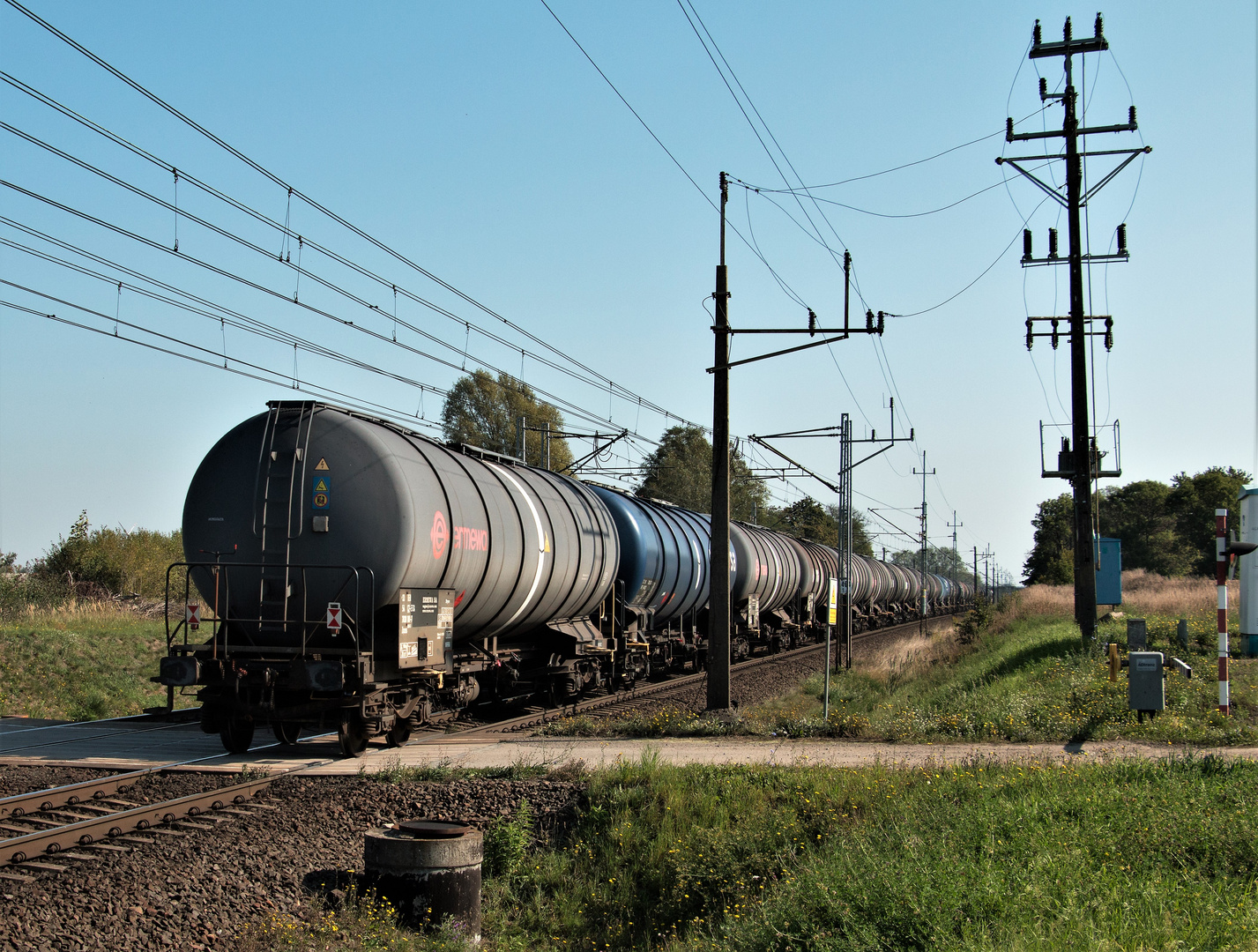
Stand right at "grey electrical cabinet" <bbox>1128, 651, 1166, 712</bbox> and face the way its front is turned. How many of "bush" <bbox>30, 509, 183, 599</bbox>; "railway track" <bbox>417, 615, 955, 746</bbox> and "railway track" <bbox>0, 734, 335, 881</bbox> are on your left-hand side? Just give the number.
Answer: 0

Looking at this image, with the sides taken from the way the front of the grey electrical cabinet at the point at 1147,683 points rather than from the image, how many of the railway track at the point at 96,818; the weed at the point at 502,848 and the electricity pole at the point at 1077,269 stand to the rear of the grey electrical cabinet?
1

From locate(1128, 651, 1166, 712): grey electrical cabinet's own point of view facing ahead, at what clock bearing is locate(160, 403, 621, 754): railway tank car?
The railway tank car is roughly at 2 o'clock from the grey electrical cabinet.

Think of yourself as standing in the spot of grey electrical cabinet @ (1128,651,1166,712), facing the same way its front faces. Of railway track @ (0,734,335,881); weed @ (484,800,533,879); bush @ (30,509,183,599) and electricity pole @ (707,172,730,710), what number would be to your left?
0

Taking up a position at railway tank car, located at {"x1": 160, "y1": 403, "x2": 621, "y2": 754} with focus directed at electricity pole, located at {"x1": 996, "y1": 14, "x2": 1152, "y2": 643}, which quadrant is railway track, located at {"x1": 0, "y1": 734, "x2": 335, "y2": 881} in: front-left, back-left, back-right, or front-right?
back-right

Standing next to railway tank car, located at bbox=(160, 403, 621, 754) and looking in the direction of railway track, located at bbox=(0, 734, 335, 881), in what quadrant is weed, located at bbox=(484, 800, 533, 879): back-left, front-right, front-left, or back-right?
front-left

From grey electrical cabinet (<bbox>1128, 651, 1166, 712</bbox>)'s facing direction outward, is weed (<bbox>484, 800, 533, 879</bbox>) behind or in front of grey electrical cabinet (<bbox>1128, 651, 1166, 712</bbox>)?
in front

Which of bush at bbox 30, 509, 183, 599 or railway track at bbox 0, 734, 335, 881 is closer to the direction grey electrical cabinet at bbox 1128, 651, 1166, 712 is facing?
the railway track

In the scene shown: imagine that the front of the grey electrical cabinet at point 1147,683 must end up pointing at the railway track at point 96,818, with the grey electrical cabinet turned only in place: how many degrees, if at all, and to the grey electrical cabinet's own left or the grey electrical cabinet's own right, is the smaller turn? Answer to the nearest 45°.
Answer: approximately 45° to the grey electrical cabinet's own right

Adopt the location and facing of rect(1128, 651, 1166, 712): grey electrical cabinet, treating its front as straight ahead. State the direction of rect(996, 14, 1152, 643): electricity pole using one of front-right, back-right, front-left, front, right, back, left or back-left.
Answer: back

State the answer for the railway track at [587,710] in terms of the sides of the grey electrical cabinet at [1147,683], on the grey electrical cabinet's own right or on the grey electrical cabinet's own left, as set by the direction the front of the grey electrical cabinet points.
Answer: on the grey electrical cabinet's own right

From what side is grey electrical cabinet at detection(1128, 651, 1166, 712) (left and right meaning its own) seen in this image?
front

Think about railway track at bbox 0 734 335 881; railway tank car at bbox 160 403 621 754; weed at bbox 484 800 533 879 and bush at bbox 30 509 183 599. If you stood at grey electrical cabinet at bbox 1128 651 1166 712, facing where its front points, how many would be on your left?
0
